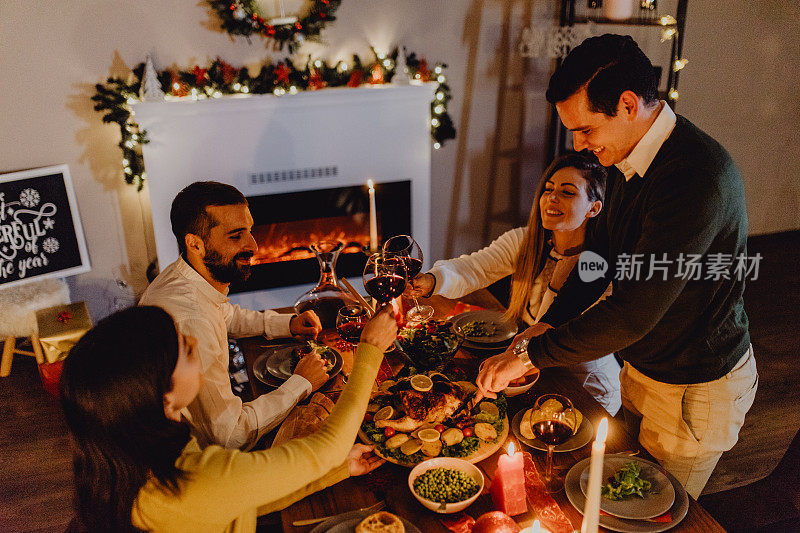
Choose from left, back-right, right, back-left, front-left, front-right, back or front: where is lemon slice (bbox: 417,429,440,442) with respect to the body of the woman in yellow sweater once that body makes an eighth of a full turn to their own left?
right

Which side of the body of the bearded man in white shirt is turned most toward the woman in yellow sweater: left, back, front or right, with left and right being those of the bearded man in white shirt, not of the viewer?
right

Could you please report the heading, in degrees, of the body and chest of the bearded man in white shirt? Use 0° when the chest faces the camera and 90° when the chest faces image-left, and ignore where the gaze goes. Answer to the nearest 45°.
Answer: approximately 270°

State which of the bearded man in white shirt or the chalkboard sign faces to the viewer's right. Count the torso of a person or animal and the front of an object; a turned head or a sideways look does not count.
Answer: the bearded man in white shirt

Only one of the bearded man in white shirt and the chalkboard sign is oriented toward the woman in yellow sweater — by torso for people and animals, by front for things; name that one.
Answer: the chalkboard sign

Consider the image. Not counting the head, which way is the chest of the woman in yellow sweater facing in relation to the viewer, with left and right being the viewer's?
facing away from the viewer and to the right of the viewer

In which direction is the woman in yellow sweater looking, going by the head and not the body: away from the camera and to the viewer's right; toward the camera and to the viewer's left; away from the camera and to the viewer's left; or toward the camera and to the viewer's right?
away from the camera and to the viewer's right

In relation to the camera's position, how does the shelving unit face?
facing the viewer

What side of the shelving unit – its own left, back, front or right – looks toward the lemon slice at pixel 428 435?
front

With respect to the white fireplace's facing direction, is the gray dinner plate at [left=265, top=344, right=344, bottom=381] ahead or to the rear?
ahead

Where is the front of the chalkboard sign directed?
toward the camera

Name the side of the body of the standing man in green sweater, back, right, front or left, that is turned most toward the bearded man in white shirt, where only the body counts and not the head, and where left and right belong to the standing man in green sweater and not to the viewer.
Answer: front

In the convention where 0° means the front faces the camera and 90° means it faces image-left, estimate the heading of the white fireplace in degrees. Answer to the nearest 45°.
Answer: approximately 0°

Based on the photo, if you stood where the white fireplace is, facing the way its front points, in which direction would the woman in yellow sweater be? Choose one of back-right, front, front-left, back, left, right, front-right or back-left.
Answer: front

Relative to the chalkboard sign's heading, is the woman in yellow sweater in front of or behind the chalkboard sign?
in front

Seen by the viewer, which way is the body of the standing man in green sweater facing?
to the viewer's left

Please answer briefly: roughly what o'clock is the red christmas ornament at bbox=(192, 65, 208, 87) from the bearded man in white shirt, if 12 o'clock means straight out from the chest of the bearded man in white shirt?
The red christmas ornament is roughly at 9 o'clock from the bearded man in white shirt.

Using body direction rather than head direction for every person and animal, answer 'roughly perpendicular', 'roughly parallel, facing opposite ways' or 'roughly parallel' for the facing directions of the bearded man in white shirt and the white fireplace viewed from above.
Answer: roughly perpendicular
